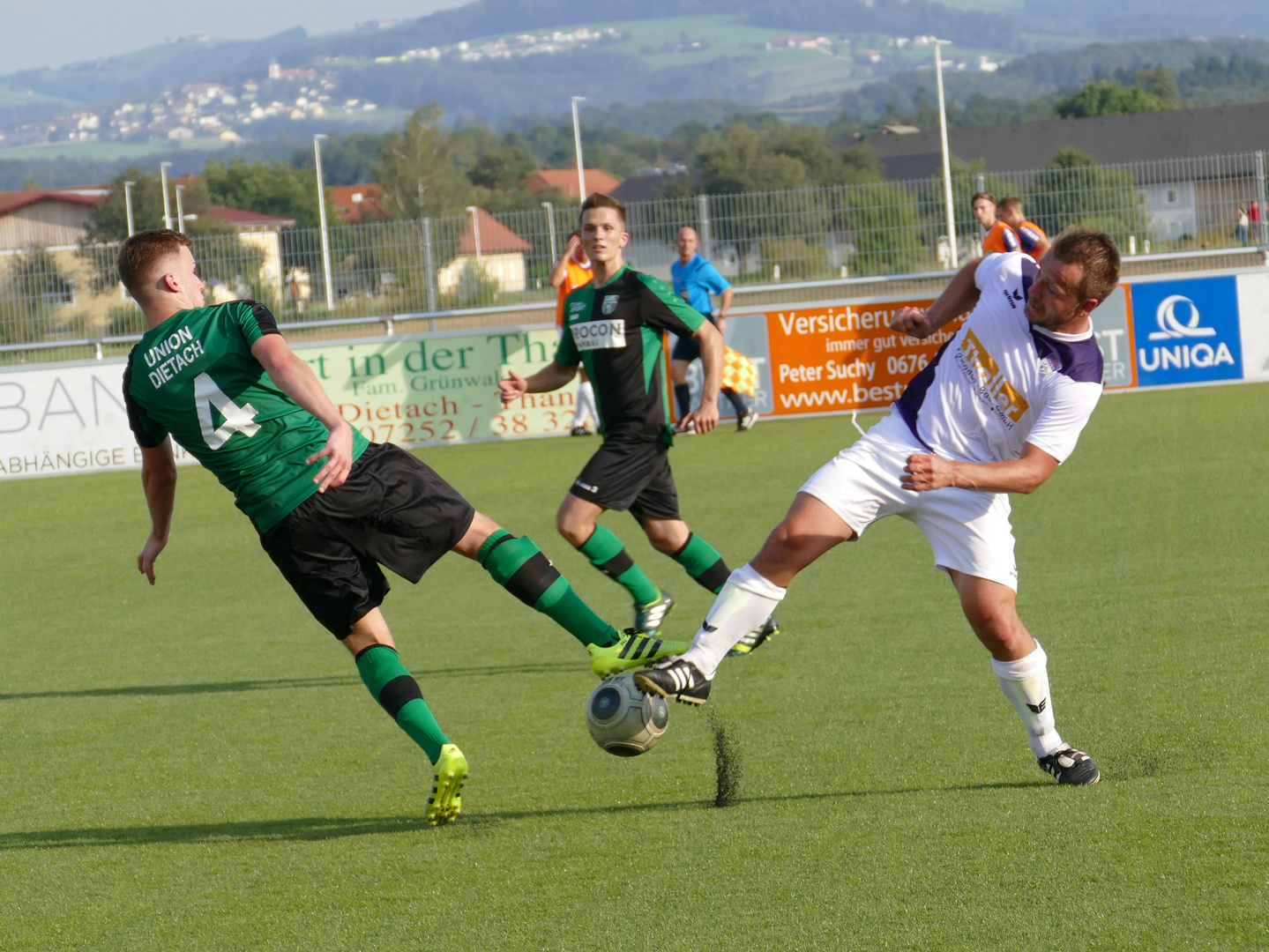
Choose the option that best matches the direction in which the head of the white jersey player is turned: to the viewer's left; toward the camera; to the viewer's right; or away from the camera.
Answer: to the viewer's left

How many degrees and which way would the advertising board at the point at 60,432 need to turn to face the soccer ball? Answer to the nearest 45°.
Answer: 0° — it already faces it

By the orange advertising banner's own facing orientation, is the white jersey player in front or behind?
in front

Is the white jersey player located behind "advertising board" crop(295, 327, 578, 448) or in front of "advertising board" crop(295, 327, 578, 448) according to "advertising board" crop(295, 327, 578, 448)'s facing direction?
in front

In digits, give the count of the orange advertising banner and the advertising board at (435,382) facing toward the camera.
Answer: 2

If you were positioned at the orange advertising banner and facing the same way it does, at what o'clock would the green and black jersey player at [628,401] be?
The green and black jersey player is roughly at 12 o'clock from the orange advertising banner.
